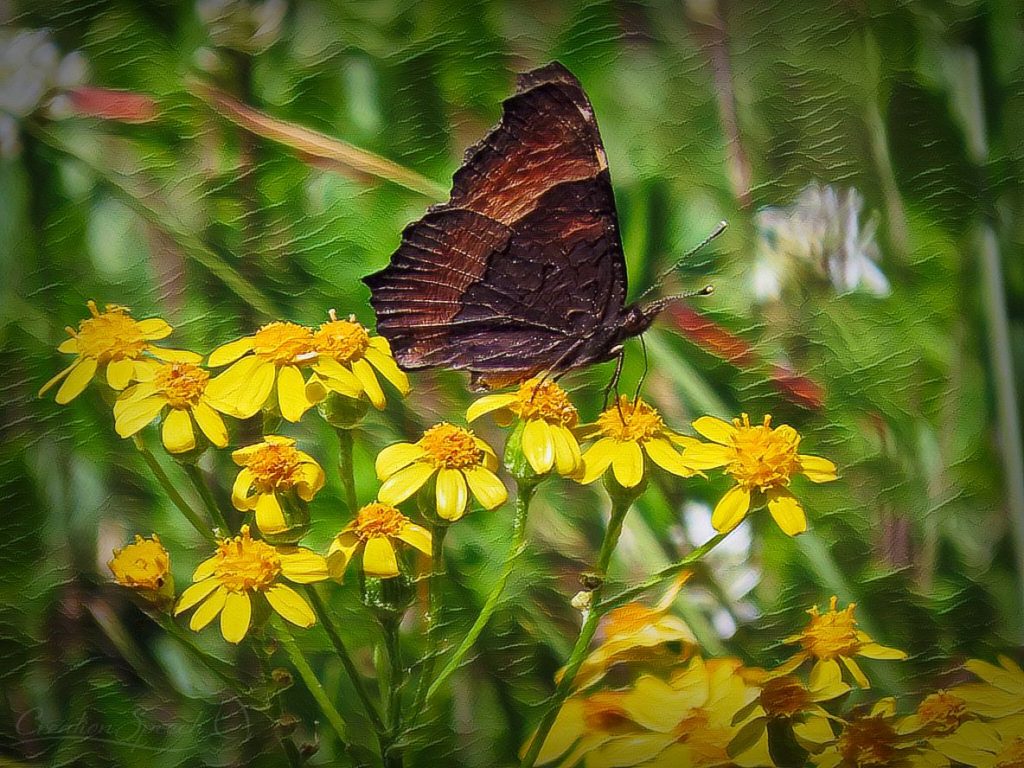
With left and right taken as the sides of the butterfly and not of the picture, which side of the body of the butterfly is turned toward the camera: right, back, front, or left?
right
